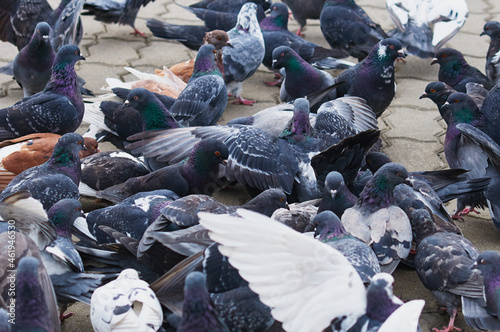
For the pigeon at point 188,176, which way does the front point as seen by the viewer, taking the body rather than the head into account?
to the viewer's right

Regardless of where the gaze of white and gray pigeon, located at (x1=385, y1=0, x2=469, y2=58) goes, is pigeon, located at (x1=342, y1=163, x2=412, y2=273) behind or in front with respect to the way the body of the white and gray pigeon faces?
behind

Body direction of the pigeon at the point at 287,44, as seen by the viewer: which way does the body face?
to the viewer's left

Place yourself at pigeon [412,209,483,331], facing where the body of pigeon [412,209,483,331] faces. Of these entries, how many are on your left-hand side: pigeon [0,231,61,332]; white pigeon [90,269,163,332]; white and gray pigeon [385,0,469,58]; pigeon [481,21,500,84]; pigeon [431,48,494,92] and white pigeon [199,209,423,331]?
3

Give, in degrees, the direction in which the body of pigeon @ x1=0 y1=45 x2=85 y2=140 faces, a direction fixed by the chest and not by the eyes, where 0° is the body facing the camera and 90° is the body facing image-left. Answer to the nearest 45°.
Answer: approximately 270°

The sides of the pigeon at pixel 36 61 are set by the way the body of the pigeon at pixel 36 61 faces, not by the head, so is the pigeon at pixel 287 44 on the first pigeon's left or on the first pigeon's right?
on the first pigeon's left

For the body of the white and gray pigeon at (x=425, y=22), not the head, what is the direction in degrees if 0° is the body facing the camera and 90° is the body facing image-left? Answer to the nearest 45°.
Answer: approximately 180°

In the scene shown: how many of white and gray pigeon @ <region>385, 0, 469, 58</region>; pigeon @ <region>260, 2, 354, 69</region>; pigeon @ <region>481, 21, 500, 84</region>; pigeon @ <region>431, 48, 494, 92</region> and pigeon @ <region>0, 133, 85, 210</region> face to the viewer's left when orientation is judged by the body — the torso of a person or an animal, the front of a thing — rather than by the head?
3

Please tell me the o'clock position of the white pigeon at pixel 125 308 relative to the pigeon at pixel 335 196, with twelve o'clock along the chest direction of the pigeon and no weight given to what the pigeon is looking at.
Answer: The white pigeon is roughly at 1 o'clock from the pigeon.

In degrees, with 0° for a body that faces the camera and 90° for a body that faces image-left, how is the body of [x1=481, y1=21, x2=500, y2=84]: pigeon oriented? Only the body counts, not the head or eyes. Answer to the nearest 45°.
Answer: approximately 90°

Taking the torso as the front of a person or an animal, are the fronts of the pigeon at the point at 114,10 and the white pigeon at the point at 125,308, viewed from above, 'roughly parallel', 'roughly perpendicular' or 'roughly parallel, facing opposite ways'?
roughly perpendicular

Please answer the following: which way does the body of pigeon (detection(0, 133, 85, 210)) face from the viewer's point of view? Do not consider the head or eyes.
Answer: to the viewer's right

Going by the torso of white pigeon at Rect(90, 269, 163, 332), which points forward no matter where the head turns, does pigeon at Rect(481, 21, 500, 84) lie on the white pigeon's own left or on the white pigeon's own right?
on the white pigeon's own right
